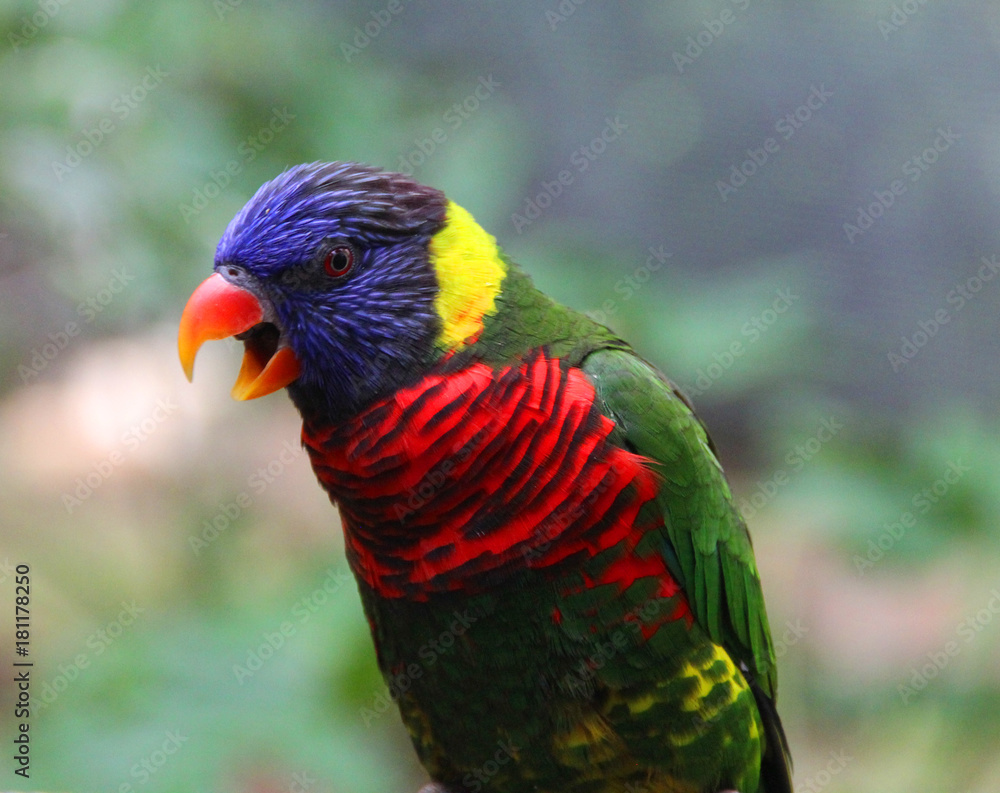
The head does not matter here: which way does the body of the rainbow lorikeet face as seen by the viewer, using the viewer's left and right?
facing the viewer and to the left of the viewer
